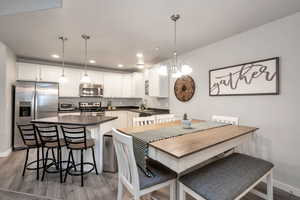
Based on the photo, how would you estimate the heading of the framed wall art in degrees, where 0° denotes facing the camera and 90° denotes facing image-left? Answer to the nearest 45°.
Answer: approximately 45°

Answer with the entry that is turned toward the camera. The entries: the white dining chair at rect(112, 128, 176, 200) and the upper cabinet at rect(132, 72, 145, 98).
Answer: the upper cabinet

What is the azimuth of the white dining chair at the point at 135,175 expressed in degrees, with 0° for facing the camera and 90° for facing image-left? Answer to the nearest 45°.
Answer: approximately 225°

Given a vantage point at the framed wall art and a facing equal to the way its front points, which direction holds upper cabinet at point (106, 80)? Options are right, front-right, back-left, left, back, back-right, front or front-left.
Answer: front-right

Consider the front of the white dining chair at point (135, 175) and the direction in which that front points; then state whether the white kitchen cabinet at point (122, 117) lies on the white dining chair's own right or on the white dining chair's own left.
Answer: on the white dining chair's own left

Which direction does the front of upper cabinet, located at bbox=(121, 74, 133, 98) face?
toward the camera

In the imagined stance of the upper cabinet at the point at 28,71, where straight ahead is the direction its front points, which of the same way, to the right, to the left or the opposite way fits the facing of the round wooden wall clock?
to the right

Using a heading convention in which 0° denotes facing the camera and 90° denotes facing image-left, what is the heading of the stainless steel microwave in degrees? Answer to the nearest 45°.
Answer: approximately 0°

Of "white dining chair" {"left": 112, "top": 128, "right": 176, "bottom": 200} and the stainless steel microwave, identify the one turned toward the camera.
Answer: the stainless steel microwave

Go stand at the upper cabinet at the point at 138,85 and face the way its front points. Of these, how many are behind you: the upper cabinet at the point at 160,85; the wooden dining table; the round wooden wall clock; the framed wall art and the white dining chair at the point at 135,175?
0

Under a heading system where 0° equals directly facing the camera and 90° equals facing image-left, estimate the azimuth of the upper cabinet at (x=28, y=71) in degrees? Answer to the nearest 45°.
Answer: approximately 0°

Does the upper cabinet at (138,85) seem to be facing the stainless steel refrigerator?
no

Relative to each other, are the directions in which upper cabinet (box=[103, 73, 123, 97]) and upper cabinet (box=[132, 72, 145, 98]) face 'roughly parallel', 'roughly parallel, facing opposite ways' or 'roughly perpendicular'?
roughly parallel

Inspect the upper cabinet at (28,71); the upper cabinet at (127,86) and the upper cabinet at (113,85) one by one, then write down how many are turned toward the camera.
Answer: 3

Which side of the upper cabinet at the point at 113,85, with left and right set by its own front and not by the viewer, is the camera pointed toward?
front

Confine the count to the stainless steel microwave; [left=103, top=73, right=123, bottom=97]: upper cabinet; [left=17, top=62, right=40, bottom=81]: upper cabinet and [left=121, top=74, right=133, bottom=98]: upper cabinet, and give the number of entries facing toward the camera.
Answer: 4

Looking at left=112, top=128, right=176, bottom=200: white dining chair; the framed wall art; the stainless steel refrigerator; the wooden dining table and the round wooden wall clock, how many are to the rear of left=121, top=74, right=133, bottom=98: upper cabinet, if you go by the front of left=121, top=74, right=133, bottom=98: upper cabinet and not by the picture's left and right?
0

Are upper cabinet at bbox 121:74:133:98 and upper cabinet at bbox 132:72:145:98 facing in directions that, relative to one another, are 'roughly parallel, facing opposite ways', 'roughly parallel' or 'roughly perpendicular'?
roughly parallel

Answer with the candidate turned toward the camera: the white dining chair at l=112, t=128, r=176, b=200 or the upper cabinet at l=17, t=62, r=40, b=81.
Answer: the upper cabinet
